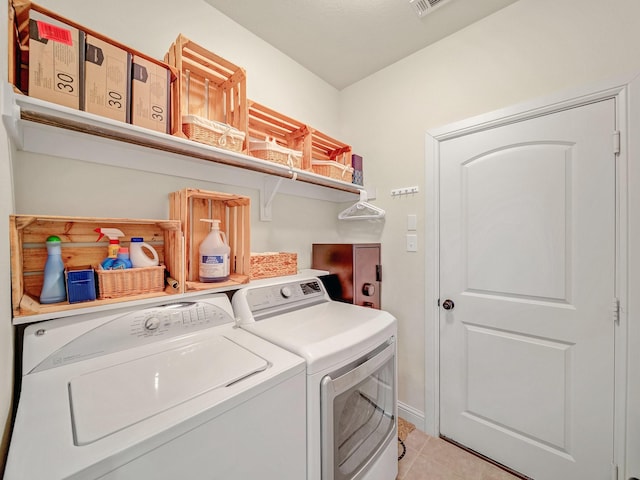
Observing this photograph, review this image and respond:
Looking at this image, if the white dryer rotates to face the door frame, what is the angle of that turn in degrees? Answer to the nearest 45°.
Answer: approximately 45° to its left

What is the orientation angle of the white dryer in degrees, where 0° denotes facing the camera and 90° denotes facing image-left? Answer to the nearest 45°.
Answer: approximately 315°

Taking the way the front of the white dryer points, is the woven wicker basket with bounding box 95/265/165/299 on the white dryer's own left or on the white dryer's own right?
on the white dryer's own right

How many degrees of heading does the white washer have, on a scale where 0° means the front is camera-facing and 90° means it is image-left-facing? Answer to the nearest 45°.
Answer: approximately 315°

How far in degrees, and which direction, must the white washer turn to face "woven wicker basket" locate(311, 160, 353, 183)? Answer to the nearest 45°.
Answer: approximately 90° to its left

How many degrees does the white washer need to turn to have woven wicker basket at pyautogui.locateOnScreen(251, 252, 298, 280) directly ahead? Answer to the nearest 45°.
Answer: approximately 90° to its left

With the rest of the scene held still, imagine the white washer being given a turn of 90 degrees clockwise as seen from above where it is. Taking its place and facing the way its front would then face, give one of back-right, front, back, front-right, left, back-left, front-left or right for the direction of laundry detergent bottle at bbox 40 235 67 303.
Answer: right
